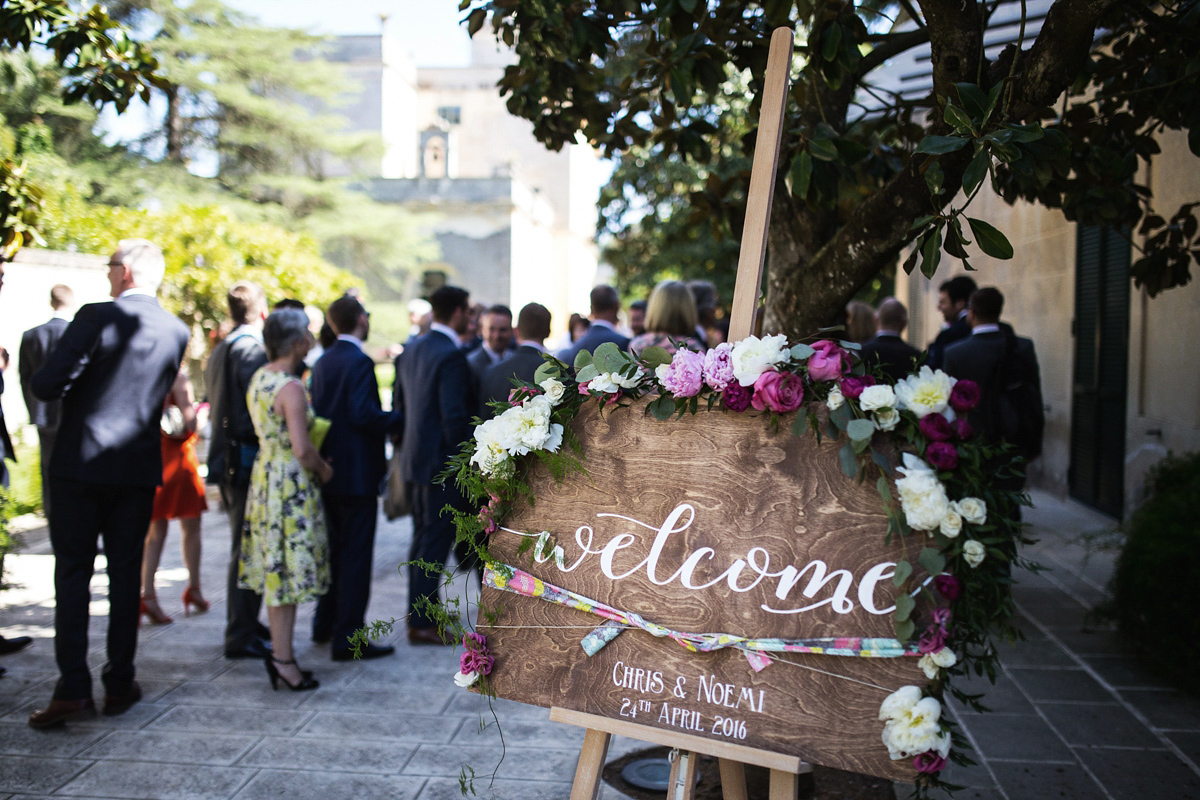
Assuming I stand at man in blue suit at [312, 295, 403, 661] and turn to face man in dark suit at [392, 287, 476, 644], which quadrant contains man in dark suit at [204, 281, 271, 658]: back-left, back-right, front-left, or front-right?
back-left

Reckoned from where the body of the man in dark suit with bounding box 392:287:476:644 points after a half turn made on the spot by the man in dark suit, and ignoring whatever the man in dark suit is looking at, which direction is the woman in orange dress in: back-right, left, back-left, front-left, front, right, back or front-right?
front-right

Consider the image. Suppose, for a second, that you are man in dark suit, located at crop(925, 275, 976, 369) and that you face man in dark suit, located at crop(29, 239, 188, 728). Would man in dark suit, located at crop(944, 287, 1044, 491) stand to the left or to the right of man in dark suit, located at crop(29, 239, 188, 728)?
left

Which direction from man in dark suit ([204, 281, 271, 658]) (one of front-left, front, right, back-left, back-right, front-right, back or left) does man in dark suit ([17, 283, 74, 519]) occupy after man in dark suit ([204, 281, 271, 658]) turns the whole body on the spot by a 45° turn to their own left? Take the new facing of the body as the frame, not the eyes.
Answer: front-left

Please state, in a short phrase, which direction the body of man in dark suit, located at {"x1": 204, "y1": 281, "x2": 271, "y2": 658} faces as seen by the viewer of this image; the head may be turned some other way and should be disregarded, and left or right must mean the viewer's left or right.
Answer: facing away from the viewer and to the right of the viewer

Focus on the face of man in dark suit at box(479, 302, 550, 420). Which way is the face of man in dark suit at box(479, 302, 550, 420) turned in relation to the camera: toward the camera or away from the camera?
away from the camera
